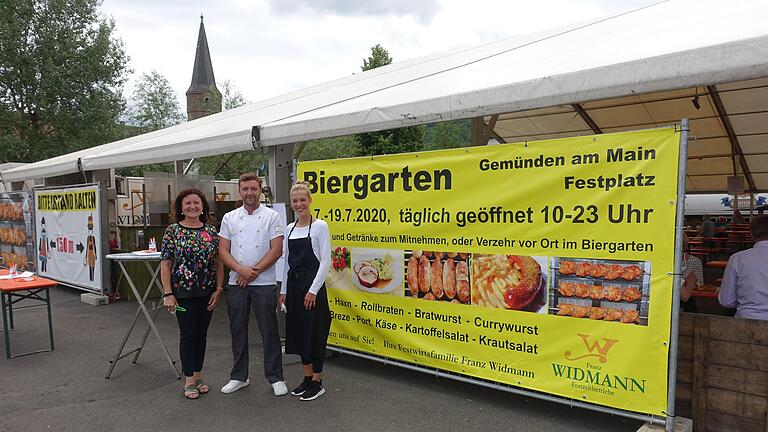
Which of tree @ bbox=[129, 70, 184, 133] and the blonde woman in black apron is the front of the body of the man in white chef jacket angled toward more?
the blonde woman in black apron

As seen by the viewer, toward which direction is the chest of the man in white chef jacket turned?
toward the camera

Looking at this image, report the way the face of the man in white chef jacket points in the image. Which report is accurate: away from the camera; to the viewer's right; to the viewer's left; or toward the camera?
toward the camera

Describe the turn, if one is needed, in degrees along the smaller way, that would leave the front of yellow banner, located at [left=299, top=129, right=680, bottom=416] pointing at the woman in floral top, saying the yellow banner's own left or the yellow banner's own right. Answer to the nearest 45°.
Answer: approximately 45° to the yellow banner's own right

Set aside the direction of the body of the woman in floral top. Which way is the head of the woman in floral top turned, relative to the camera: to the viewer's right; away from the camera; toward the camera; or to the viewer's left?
toward the camera

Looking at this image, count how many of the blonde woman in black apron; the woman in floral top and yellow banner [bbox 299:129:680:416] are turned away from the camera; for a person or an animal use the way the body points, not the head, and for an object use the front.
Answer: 0

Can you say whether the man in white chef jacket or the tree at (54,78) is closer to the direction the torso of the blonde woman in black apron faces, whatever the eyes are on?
the man in white chef jacket

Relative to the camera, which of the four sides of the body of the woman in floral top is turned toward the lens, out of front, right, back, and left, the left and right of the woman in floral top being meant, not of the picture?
front

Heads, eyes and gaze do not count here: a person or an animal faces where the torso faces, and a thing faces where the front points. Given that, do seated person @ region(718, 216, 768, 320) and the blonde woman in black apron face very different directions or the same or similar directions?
very different directions

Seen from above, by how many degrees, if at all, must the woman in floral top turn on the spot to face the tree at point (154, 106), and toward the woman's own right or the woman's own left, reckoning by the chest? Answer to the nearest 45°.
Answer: approximately 180°

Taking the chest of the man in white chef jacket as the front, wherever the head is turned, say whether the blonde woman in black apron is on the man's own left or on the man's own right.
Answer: on the man's own left

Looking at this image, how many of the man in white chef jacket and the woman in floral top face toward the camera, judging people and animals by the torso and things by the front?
2

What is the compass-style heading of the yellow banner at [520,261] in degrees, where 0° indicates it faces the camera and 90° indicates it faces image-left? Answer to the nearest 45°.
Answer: approximately 45°

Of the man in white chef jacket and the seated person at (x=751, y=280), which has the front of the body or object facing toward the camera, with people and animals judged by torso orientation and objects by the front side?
the man in white chef jacket
